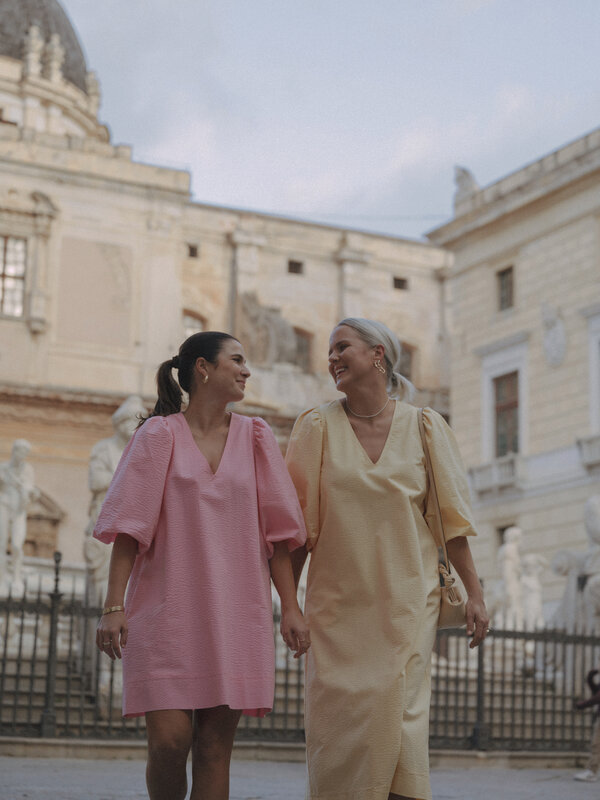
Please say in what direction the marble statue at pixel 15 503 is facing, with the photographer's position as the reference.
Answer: facing the viewer

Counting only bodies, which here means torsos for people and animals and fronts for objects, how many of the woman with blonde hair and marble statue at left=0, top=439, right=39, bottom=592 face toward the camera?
2

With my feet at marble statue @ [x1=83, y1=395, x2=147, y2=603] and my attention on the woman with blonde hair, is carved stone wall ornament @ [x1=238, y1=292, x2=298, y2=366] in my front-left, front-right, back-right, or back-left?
back-left

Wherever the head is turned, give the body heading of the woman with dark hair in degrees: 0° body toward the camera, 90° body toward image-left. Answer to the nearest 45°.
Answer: approximately 0°

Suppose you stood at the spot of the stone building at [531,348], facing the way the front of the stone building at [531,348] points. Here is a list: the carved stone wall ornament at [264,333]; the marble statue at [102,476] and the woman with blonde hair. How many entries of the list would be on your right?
1

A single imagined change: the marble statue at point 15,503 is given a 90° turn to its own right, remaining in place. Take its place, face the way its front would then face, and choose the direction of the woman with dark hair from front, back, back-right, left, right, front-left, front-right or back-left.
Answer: left

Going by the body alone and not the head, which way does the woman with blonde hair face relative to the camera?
toward the camera

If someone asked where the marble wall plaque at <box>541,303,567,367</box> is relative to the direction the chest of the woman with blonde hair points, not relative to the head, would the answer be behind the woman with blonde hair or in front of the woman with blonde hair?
behind

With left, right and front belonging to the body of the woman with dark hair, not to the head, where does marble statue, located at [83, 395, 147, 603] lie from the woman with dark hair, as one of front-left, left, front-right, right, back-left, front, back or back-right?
back

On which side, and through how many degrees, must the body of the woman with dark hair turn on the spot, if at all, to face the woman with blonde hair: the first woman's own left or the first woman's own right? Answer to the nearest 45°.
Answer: approximately 90° to the first woman's own left

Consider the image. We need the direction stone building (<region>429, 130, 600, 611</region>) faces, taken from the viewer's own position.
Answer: facing the viewer and to the left of the viewer

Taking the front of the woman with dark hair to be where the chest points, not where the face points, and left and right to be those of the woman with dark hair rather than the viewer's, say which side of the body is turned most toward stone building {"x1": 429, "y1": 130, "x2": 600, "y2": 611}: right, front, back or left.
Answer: back

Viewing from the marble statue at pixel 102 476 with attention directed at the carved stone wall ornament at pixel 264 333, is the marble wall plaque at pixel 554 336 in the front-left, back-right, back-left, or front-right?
front-right

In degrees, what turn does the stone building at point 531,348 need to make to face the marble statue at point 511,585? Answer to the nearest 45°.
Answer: approximately 45° to its left

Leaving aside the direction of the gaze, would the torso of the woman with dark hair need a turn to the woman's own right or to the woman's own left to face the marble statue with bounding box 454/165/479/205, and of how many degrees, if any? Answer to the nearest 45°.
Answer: approximately 180°
